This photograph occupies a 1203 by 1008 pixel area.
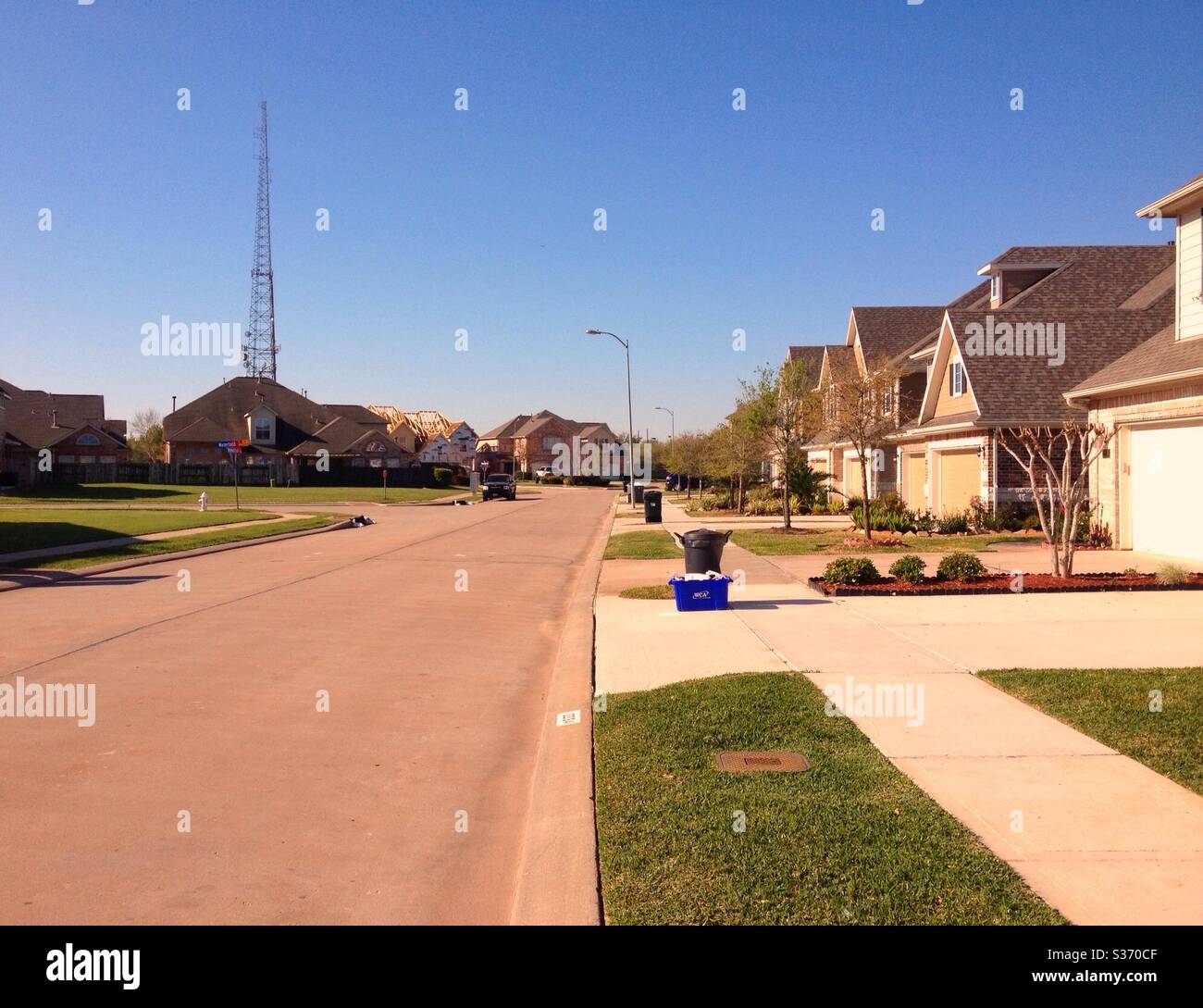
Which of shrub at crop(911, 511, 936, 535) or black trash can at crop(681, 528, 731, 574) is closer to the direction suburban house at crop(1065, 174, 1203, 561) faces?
the black trash can

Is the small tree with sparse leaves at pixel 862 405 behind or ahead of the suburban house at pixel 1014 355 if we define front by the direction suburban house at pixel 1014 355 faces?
ahead

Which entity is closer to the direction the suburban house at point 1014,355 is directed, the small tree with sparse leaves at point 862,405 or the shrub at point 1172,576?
the small tree with sparse leaves

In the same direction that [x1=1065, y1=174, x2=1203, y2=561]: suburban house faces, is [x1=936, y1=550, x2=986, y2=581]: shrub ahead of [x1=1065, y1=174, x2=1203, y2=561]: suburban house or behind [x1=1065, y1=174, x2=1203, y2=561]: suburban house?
ahead

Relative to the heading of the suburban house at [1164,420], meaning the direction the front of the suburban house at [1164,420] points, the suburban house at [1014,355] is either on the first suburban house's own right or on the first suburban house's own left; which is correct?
on the first suburban house's own right

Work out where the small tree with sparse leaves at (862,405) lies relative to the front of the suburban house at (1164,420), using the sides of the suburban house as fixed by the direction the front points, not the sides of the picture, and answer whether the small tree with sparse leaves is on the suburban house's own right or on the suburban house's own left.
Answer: on the suburban house's own right

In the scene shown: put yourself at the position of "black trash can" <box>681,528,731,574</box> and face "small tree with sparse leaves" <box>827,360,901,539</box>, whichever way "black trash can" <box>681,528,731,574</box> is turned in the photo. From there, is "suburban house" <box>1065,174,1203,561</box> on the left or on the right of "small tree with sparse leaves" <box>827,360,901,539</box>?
right

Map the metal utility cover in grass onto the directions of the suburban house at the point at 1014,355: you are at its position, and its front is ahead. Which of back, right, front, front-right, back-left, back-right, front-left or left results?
front-left

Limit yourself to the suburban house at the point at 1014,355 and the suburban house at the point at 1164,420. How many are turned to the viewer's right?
0

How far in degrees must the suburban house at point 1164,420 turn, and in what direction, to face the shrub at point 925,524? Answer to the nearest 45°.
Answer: approximately 90° to its right
